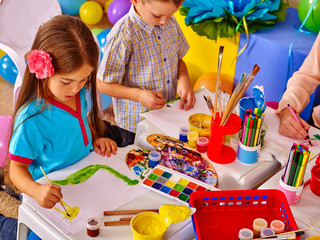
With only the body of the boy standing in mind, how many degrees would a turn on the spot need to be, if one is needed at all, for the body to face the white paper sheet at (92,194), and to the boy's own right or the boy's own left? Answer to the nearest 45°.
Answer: approximately 45° to the boy's own right

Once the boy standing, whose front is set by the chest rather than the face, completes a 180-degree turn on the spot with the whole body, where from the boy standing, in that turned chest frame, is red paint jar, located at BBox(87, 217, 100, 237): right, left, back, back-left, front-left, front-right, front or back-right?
back-left

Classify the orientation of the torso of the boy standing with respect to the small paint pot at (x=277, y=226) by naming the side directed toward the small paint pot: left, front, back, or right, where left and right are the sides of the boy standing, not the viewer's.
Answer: front

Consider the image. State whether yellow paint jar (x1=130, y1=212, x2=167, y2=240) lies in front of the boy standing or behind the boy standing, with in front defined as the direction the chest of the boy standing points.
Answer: in front

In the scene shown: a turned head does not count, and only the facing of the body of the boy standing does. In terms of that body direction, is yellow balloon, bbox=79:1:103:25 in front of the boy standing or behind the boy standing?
behind

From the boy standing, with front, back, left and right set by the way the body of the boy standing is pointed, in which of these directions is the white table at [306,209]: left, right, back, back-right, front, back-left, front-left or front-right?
front

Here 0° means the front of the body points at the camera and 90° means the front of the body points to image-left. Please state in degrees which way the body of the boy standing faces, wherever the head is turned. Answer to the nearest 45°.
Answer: approximately 315°

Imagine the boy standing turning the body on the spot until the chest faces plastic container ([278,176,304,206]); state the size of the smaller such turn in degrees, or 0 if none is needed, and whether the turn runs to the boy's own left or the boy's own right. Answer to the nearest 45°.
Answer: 0° — they already face it

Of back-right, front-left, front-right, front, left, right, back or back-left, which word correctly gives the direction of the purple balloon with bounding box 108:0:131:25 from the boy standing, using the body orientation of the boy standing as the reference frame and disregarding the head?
back-left
